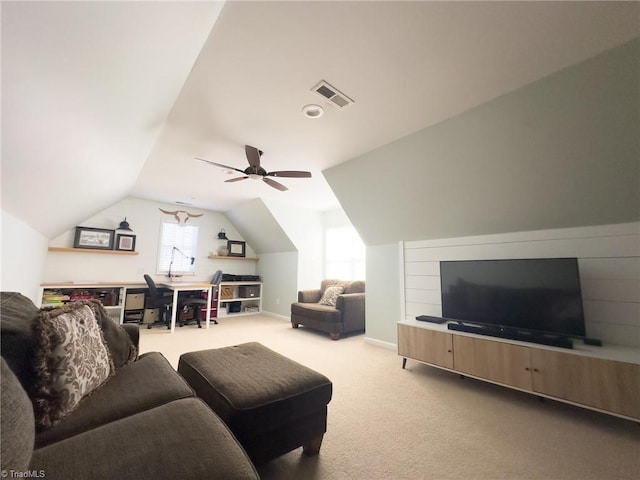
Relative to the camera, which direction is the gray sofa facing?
to the viewer's right

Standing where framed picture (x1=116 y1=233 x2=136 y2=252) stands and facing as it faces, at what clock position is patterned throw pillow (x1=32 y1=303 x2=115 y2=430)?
The patterned throw pillow is roughly at 12 o'clock from the framed picture.

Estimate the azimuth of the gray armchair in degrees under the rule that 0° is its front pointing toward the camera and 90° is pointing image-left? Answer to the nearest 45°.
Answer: approximately 45°

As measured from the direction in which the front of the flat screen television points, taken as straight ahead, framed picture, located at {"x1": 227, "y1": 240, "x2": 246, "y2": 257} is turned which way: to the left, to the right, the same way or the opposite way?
to the left

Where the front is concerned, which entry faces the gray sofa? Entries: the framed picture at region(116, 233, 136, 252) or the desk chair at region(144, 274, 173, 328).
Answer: the framed picture

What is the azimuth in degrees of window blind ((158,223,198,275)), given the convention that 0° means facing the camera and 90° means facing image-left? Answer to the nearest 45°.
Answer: approximately 0°

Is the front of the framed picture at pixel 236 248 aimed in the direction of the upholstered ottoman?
yes

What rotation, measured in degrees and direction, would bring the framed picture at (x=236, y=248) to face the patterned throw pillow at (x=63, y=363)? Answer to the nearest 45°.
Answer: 0° — it already faces it
